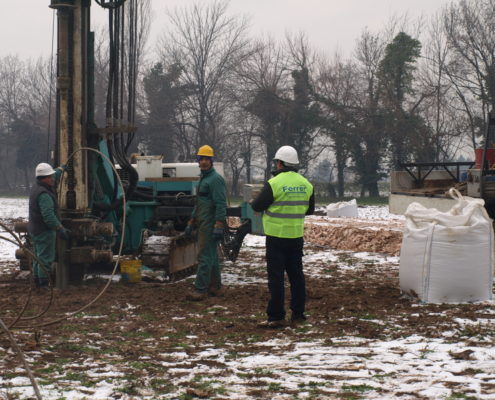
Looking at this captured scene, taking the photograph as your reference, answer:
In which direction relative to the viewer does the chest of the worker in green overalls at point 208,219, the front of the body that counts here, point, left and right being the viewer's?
facing the viewer and to the left of the viewer

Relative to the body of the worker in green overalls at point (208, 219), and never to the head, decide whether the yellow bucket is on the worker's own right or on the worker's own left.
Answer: on the worker's own right

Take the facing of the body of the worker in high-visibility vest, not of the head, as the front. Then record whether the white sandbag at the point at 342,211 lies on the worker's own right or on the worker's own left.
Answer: on the worker's own right

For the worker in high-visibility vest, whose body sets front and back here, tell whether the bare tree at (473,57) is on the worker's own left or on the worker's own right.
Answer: on the worker's own right

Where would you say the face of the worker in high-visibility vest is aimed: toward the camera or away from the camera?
away from the camera

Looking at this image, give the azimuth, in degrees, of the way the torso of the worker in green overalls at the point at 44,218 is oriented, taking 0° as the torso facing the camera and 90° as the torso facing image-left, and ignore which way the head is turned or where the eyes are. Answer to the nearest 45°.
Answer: approximately 270°

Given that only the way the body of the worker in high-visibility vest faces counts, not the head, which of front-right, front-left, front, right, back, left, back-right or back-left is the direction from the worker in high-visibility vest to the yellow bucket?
front

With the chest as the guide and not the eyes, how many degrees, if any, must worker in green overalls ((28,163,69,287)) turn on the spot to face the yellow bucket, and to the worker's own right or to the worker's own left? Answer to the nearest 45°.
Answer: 0° — they already face it

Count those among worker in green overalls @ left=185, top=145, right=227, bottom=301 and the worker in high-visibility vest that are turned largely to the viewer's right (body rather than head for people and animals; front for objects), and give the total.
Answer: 0
